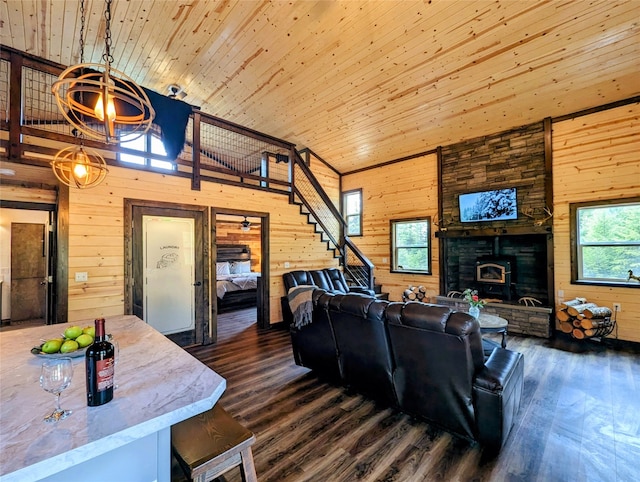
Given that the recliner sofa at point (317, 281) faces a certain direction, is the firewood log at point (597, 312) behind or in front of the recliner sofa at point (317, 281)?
in front

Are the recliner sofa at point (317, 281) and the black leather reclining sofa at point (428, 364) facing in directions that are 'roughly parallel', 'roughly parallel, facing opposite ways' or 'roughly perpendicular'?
roughly perpendicular

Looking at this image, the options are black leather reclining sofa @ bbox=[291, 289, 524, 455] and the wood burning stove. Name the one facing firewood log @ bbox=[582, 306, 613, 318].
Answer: the black leather reclining sofa

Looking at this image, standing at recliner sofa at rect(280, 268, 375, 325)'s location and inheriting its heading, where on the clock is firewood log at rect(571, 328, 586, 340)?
The firewood log is roughly at 11 o'clock from the recliner sofa.

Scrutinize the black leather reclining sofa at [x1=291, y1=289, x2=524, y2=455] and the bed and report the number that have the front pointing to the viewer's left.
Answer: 0

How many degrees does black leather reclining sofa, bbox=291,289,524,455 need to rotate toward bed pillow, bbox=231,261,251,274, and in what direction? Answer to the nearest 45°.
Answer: approximately 90° to its left

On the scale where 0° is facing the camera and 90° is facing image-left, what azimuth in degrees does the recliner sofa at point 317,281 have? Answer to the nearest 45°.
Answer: approximately 315°

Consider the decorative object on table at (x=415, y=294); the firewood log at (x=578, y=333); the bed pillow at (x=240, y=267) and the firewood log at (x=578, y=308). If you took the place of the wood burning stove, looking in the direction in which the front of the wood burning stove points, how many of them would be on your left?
2

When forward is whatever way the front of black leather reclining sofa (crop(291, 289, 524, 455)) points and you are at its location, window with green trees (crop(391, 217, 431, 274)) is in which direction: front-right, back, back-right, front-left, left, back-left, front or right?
front-left

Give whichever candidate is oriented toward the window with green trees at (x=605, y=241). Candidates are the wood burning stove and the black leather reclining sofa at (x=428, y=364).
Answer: the black leather reclining sofa

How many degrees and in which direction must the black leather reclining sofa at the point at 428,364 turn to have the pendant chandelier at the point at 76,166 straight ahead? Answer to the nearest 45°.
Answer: approximately 135° to its left

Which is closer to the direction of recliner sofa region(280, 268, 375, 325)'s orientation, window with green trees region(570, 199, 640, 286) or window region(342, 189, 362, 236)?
the window with green trees

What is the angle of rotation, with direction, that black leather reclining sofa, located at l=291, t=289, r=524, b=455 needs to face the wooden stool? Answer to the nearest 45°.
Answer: approximately 180°

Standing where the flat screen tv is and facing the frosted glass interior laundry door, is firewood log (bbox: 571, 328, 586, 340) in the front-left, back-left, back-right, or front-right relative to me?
back-left

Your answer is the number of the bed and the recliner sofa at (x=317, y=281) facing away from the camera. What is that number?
0

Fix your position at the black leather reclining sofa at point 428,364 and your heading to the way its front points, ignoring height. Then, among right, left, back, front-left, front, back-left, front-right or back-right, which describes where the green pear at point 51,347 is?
back

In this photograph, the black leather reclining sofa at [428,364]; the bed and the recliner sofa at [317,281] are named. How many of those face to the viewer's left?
0
